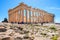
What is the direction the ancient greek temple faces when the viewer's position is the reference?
facing the viewer and to the left of the viewer
